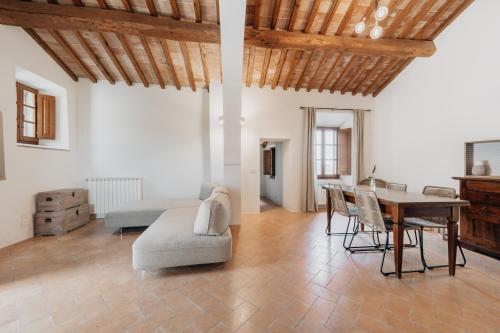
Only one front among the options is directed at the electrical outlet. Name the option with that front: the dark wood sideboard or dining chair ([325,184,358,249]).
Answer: the dark wood sideboard

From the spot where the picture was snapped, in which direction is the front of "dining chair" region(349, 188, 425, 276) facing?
facing away from the viewer and to the right of the viewer

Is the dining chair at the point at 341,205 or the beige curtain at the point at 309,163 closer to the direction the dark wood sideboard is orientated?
the dining chair

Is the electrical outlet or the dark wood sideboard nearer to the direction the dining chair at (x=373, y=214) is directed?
the dark wood sideboard

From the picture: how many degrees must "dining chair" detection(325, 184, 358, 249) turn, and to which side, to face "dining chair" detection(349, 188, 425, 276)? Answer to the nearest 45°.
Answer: approximately 90° to its right

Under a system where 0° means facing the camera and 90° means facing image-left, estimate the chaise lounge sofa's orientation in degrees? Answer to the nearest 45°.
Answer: approximately 90°

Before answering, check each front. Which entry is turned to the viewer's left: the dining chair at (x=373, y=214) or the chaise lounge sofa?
the chaise lounge sofa

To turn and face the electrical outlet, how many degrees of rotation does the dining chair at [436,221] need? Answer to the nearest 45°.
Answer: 0° — it already faces it

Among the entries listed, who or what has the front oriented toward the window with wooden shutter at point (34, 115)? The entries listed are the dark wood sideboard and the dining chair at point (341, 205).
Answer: the dark wood sideboard

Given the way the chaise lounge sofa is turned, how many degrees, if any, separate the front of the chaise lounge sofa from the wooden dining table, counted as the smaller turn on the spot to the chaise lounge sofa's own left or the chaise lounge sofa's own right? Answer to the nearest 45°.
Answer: approximately 135° to the chaise lounge sofa's own left

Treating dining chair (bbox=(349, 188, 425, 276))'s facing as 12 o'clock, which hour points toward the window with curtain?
The window with curtain is roughly at 10 o'clock from the dining chair.

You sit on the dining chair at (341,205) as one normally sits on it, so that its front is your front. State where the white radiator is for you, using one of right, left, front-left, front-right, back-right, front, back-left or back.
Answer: back-left
